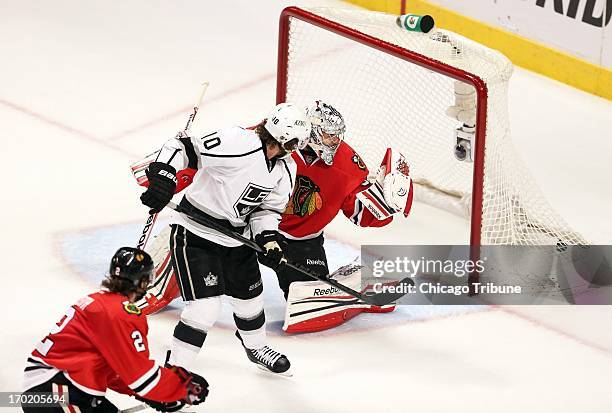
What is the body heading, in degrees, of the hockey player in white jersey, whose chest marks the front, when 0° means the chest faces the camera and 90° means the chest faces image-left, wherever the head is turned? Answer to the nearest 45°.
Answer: approximately 315°

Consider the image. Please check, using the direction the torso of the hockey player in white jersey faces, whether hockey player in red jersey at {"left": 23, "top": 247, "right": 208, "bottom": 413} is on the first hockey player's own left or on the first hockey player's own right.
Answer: on the first hockey player's own right

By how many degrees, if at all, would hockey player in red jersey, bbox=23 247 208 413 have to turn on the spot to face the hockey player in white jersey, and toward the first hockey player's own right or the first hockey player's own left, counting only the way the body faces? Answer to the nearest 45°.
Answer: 0° — they already face them

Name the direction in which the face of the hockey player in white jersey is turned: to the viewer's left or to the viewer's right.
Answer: to the viewer's right

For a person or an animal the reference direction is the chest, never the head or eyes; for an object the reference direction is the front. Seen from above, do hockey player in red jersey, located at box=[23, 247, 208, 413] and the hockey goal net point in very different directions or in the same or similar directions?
very different directions

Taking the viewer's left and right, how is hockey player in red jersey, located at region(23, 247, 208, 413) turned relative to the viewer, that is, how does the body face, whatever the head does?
facing away from the viewer and to the right of the viewer
